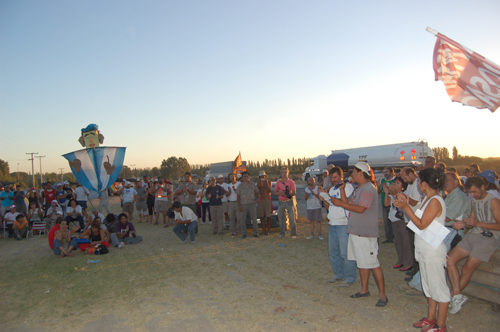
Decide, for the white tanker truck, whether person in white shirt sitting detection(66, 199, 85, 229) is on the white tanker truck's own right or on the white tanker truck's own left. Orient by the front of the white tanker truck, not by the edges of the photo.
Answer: on the white tanker truck's own left

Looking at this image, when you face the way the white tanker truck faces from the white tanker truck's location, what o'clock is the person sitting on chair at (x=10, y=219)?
The person sitting on chair is roughly at 10 o'clock from the white tanker truck.

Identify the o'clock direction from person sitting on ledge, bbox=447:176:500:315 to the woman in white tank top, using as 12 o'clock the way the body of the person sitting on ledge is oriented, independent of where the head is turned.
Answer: The woman in white tank top is roughly at 11 o'clock from the person sitting on ledge.

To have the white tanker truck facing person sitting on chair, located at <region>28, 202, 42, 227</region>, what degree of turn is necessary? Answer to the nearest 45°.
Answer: approximately 45° to its left

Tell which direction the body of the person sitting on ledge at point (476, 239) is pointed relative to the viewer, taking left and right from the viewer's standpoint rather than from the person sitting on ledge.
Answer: facing the viewer and to the left of the viewer

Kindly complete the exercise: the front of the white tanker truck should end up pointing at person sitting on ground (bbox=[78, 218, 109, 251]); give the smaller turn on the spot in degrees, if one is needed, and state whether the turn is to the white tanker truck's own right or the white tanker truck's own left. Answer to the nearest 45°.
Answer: approximately 90° to the white tanker truck's own left

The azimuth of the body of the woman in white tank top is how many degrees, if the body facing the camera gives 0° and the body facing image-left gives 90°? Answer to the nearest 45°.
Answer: approximately 90°

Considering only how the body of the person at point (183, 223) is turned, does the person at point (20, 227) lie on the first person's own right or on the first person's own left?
on the first person's own right

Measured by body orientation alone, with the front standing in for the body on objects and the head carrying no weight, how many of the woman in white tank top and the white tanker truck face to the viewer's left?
2

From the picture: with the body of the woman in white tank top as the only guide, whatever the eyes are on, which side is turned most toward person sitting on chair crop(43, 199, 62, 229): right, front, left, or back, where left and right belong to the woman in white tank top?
front

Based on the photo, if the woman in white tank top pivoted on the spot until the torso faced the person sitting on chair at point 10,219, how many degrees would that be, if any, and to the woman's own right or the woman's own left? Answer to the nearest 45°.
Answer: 0° — they already face them

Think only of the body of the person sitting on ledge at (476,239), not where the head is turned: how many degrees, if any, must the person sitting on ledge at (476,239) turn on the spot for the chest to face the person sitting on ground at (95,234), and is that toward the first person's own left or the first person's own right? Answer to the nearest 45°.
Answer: approximately 45° to the first person's own right

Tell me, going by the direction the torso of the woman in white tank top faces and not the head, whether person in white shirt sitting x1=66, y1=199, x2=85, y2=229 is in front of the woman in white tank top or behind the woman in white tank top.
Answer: in front

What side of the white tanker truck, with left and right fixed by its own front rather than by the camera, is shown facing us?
left

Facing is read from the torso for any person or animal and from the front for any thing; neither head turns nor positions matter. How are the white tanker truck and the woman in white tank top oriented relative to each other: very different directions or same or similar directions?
same or similar directions
